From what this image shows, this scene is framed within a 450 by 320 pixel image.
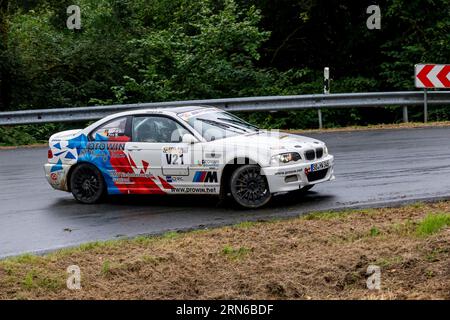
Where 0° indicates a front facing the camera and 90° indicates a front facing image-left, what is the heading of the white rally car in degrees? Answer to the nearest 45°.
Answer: approximately 315°

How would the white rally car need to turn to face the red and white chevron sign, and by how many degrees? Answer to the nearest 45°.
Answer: approximately 90° to its left

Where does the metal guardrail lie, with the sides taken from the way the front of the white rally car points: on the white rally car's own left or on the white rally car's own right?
on the white rally car's own left

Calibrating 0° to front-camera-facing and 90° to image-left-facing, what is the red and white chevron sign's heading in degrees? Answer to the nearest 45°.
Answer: approximately 0°
